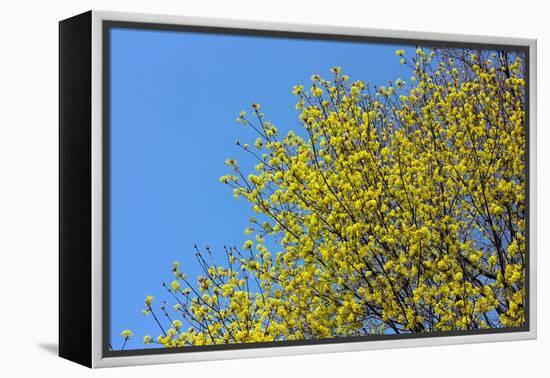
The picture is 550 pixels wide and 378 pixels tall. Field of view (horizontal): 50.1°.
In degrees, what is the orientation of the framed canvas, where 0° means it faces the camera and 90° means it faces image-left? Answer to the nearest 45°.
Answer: approximately 315°
